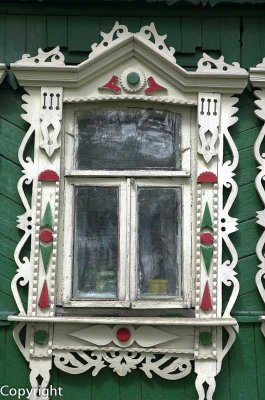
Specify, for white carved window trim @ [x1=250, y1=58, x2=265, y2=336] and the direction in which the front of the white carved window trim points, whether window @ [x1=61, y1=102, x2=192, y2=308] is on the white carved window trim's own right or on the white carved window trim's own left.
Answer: on the white carved window trim's own right

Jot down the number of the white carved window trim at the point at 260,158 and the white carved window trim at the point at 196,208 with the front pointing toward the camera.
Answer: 2

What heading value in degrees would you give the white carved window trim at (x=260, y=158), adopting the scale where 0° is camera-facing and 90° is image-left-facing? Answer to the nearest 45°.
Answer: approximately 0°

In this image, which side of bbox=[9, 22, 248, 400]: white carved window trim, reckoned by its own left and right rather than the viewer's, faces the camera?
front
